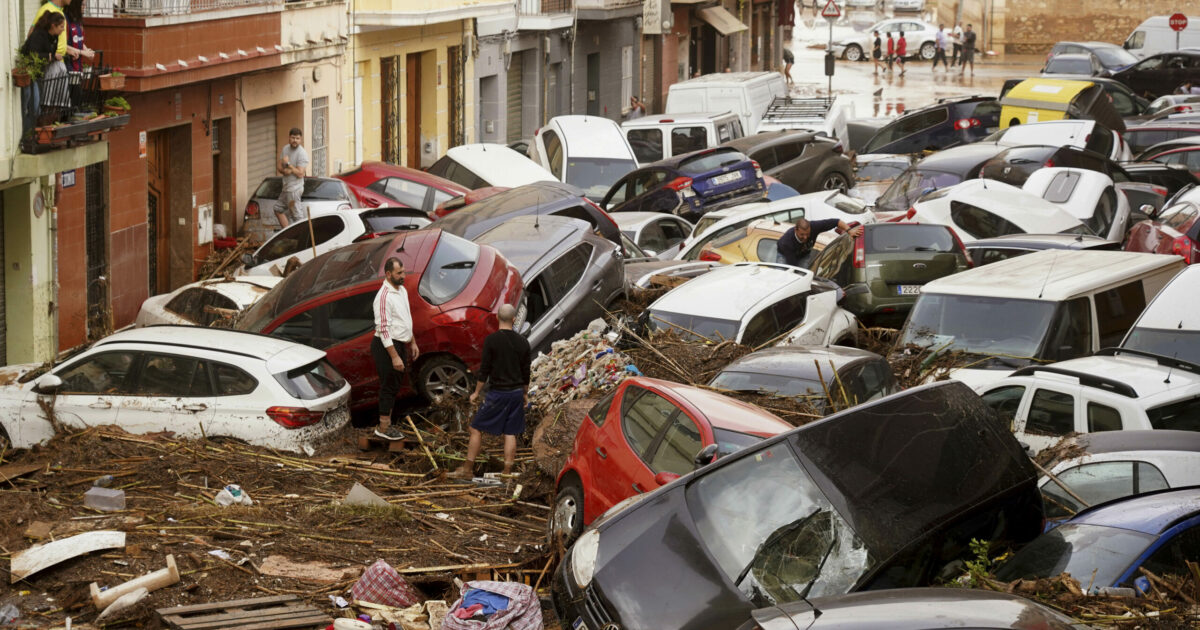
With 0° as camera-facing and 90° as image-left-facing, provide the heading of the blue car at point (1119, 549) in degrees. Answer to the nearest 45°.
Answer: approximately 45°

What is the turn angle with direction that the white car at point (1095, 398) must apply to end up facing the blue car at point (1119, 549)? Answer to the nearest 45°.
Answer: approximately 135° to its left

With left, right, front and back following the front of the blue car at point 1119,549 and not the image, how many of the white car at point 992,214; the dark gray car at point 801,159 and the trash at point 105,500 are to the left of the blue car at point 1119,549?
0

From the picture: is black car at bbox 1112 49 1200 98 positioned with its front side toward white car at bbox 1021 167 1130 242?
no

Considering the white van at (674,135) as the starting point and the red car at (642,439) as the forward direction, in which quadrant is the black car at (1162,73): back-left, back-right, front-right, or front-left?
back-left

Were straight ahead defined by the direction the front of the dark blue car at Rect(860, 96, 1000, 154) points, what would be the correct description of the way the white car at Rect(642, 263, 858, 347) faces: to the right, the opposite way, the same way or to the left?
to the left

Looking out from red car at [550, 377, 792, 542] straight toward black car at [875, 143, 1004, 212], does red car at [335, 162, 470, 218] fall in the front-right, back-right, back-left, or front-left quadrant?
front-left

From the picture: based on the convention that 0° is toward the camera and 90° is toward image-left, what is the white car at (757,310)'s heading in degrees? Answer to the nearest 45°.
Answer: approximately 45°

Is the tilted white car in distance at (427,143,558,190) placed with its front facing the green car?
no

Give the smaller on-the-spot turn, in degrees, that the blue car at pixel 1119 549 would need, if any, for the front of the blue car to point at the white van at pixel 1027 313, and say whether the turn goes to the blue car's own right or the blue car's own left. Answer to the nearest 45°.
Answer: approximately 135° to the blue car's own right

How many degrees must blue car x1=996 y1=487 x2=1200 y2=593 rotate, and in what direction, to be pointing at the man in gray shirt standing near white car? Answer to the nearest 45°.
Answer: approximately 90° to its right

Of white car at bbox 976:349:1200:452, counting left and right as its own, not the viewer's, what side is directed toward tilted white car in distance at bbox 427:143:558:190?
front

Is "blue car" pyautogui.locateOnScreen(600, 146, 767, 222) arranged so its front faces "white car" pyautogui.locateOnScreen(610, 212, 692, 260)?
no

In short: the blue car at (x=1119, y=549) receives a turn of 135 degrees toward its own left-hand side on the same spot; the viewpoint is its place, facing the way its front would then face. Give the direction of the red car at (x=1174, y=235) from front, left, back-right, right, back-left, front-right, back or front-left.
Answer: left

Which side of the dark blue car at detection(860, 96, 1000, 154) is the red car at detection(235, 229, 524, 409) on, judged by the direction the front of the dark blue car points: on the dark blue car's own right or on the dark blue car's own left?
on the dark blue car's own left
